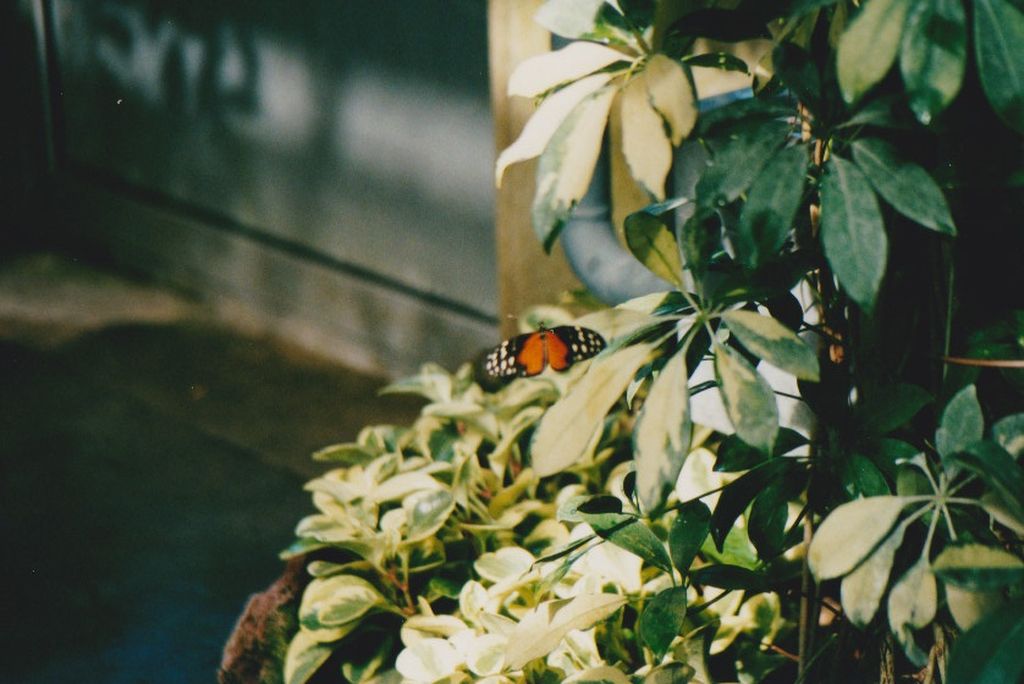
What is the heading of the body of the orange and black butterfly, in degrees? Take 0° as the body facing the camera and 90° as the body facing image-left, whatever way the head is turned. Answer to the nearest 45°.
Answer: approximately 180°

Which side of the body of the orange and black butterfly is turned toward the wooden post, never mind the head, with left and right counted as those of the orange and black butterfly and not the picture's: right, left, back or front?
front
